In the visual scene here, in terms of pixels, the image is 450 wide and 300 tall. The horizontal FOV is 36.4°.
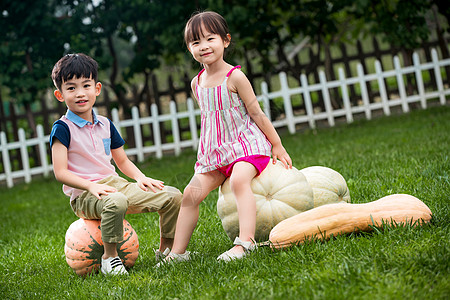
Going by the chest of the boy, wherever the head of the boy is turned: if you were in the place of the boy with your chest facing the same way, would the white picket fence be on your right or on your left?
on your left

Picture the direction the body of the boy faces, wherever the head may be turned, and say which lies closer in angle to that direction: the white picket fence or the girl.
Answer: the girl

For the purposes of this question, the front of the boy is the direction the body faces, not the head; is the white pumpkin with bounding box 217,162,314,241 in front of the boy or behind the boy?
in front

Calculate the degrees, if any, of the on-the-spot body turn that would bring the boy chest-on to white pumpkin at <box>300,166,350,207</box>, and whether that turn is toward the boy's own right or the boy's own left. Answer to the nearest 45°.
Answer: approximately 45° to the boy's own left

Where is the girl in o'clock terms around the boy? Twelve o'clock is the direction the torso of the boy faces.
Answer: The girl is roughly at 11 o'clock from the boy.

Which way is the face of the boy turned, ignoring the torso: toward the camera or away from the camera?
toward the camera

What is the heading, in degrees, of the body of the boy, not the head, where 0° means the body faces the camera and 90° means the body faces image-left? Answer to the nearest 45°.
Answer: approximately 315°
